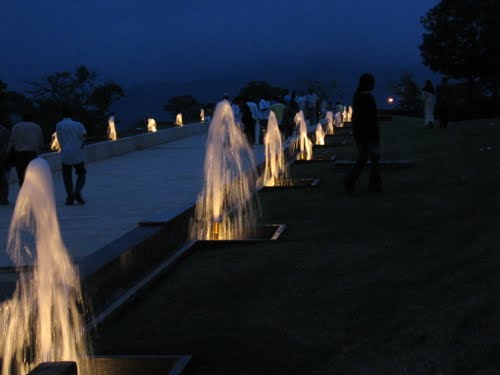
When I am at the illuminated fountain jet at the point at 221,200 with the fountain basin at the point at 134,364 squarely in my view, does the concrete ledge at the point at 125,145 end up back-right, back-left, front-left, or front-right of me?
back-right

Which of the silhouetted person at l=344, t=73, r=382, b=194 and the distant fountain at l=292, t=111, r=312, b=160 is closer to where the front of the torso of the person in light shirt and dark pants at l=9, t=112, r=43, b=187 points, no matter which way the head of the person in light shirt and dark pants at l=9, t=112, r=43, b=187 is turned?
the distant fountain

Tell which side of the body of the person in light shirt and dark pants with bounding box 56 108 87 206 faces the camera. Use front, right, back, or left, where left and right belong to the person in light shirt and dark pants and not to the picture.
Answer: back

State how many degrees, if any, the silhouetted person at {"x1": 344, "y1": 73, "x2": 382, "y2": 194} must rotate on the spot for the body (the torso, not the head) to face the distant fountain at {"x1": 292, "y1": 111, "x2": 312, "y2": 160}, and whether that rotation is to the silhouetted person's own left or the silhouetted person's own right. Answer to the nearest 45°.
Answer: approximately 90° to the silhouetted person's own left

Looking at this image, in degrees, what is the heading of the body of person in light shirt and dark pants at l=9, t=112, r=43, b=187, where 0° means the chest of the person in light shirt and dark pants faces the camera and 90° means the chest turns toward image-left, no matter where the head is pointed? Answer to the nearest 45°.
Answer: approximately 180°

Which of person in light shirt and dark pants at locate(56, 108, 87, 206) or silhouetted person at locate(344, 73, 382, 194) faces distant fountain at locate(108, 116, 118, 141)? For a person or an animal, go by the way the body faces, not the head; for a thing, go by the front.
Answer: person in light shirt and dark pants at locate(56, 108, 87, 206)

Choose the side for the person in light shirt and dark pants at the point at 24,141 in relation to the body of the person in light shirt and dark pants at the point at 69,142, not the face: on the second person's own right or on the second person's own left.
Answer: on the second person's own left

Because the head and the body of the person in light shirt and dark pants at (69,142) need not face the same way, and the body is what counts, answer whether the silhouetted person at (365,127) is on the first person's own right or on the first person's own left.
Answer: on the first person's own right
